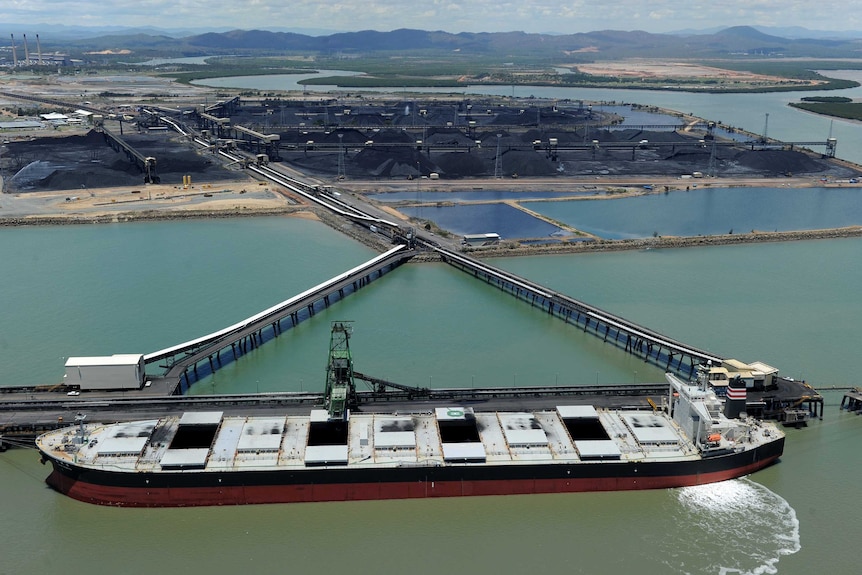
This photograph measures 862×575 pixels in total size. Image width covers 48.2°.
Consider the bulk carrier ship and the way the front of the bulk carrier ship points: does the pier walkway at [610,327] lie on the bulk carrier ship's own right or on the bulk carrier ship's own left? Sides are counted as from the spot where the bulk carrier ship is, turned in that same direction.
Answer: on the bulk carrier ship's own right

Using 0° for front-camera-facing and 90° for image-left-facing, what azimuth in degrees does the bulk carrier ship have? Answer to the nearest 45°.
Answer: approximately 90°

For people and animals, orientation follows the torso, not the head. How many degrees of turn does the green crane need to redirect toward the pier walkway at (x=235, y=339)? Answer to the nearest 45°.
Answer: approximately 135° to its right

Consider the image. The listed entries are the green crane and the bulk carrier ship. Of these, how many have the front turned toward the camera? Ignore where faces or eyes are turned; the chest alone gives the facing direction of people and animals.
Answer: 1

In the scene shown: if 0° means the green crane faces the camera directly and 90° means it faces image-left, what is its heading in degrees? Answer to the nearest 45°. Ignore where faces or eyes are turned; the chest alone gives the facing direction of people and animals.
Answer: approximately 0°

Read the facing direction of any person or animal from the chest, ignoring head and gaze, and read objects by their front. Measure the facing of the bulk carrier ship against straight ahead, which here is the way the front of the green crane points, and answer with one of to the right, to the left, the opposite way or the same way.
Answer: to the right

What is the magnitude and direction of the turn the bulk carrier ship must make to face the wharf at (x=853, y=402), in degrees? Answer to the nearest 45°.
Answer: approximately 180°

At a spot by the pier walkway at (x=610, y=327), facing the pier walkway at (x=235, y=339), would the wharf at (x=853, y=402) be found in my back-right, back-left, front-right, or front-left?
back-left
